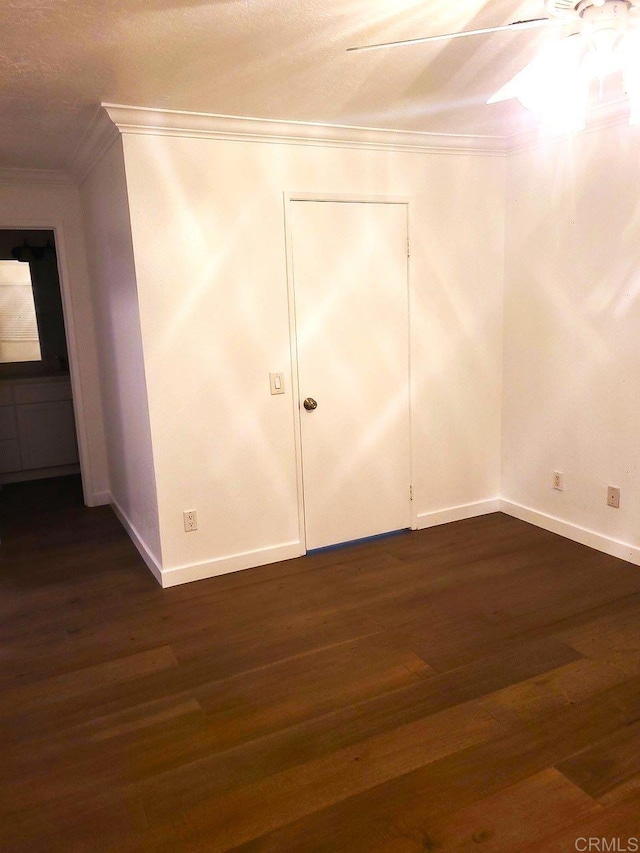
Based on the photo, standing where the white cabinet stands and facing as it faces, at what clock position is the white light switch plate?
The white light switch plate is roughly at 11 o'clock from the white cabinet.

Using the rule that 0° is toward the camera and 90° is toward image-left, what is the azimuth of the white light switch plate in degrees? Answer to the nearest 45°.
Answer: approximately 0°

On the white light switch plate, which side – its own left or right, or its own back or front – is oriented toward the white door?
left

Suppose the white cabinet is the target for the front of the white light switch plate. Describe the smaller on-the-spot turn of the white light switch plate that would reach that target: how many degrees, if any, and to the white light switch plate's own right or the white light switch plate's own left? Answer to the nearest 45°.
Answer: approximately 135° to the white light switch plate's own right

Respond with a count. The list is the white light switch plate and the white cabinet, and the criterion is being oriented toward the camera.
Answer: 2

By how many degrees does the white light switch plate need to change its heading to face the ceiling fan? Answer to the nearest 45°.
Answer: approximately 45° to its left

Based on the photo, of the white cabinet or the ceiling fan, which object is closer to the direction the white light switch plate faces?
the ceiling fan

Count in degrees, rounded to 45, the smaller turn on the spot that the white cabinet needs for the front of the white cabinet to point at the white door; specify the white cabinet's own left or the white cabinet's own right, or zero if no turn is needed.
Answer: approximately 45° to the white cabinet's own left

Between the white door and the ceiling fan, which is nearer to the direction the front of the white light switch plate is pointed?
the ceiling fan

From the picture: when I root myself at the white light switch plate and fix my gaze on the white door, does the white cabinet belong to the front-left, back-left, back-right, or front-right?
back-left

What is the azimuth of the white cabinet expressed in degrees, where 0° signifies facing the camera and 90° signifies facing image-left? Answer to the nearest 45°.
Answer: approximately 0°
